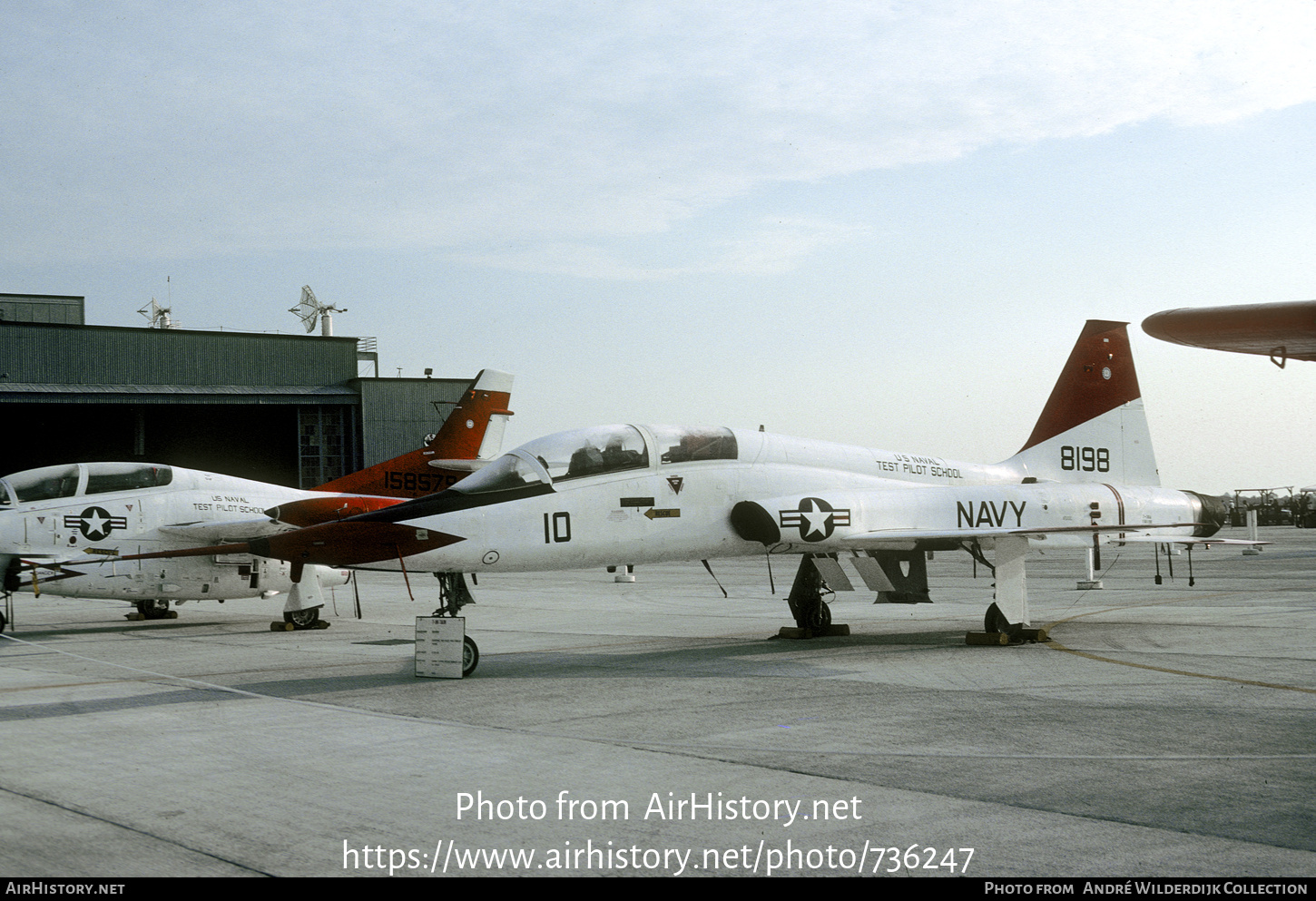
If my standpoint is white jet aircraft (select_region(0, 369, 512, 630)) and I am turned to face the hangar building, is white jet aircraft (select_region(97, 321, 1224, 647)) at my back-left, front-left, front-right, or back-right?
back-right

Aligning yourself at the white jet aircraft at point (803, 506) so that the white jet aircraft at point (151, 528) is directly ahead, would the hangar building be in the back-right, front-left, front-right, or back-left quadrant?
front-right

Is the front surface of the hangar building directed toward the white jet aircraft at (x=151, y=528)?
yes

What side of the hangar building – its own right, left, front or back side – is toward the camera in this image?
front

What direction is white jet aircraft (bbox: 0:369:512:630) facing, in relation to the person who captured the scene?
facing the viewer and to the left of the viewer

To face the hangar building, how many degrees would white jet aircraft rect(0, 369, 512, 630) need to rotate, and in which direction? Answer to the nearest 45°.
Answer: approximately 135° to its right

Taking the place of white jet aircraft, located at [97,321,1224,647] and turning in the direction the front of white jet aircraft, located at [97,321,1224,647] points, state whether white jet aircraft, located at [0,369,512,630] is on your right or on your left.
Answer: on your right

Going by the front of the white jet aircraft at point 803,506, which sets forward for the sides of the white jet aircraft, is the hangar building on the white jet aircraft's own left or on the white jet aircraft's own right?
on the white jet aircraft's own right

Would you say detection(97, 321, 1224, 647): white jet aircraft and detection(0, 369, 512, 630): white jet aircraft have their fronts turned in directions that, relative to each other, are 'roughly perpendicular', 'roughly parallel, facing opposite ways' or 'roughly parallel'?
roughly parallel

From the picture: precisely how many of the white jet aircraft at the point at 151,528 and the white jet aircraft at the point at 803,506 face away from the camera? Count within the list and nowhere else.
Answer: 0

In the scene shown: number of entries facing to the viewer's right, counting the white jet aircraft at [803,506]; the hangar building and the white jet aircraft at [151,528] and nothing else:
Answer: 0

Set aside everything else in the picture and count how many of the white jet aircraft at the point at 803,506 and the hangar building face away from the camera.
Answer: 0

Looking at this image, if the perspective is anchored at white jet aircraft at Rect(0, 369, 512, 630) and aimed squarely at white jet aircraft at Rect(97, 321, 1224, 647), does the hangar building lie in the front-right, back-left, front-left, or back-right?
back-left
